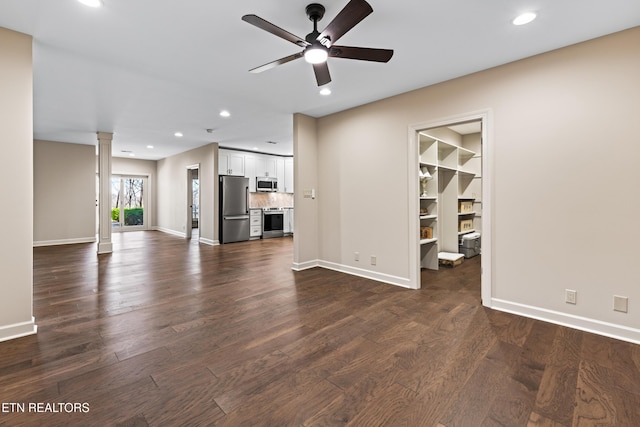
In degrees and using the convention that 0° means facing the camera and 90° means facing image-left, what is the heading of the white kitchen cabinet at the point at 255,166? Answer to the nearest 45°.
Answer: approximately 315°

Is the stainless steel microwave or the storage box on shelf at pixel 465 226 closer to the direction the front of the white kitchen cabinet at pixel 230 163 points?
the storage box on shelf

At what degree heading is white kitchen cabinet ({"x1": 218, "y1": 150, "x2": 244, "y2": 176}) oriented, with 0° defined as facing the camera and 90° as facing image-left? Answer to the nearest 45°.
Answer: approximately 315°

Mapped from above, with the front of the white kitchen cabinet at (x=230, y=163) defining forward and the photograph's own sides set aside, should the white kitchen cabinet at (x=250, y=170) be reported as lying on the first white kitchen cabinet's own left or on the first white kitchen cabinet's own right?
on the first white kitchen cabinet's own left

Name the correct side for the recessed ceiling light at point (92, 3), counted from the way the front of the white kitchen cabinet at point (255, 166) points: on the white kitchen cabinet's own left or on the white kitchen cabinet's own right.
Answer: on the white kitchen cabinet's own right
